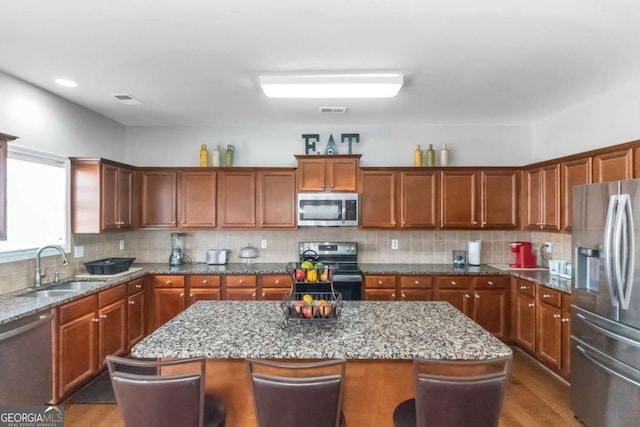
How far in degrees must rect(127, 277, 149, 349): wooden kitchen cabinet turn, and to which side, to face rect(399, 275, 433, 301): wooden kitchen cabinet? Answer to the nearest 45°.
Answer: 0° — it already faces it

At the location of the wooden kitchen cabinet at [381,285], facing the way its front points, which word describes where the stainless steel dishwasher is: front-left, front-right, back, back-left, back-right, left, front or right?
front-right

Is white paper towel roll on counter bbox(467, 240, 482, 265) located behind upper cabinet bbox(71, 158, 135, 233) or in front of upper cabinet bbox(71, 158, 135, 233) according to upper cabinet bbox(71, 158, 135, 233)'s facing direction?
in front

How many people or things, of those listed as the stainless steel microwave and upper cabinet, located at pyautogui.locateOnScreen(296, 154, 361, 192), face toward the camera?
2

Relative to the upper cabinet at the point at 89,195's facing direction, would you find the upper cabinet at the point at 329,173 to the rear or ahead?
ahead

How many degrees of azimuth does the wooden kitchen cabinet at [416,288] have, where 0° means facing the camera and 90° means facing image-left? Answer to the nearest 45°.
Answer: approximately 0°

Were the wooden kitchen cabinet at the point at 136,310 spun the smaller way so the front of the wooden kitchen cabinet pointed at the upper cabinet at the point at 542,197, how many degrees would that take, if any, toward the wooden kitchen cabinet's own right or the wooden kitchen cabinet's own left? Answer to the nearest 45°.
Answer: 0° — it already faces it

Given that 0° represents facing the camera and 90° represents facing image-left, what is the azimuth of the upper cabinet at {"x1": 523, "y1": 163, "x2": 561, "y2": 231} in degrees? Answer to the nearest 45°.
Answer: approximately 45°

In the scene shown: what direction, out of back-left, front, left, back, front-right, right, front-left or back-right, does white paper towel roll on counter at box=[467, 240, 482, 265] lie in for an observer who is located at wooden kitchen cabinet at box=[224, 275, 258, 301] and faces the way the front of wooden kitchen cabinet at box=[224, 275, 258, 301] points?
left

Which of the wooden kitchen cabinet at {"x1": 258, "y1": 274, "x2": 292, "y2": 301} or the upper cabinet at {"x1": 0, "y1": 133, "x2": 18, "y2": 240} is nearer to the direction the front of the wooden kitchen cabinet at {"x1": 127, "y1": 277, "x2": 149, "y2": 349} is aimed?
the wooden kitchen cabinet

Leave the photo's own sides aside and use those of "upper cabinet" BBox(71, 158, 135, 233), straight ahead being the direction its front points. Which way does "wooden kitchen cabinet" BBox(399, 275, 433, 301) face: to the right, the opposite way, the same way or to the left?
to the right

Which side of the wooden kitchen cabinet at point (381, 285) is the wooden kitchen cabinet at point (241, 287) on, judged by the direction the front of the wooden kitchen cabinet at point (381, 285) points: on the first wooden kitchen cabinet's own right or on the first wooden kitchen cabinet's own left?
on the first wooden kitchen cabinet's own right

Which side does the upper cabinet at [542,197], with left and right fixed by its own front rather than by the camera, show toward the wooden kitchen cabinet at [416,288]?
front

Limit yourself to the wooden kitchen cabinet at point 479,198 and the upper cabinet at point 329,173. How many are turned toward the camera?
2

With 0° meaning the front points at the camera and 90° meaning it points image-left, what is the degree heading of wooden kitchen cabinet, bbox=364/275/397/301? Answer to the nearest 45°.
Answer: approximately 0°
